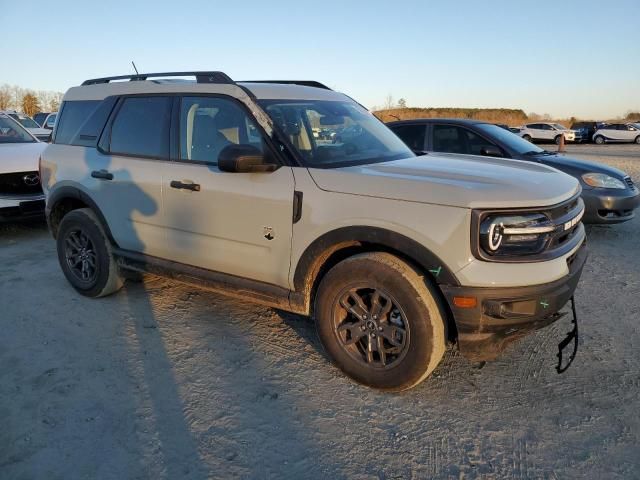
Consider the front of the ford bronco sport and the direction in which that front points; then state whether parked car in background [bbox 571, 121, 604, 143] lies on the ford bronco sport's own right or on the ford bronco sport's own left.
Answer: on the ford bronco sport's own left

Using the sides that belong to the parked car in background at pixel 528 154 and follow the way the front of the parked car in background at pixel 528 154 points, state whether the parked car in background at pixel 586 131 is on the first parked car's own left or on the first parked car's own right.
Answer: on the first parked car's own left

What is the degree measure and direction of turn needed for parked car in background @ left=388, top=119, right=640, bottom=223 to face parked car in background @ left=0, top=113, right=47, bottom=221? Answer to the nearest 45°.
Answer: approximately 135° to its right

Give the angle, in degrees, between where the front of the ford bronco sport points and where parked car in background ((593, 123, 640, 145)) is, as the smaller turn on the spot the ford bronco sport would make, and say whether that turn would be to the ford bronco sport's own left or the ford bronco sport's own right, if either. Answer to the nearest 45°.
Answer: approximately 90° to the ford bronco sport's own left

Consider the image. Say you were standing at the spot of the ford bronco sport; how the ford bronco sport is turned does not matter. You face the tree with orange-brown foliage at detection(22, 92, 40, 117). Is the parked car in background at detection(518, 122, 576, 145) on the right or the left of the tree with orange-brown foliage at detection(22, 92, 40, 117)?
right

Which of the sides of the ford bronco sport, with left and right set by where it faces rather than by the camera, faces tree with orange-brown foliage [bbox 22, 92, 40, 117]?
back

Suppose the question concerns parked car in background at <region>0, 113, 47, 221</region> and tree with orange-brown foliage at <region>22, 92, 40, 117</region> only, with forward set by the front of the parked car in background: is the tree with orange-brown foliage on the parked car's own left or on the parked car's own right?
on the parked car's own left
